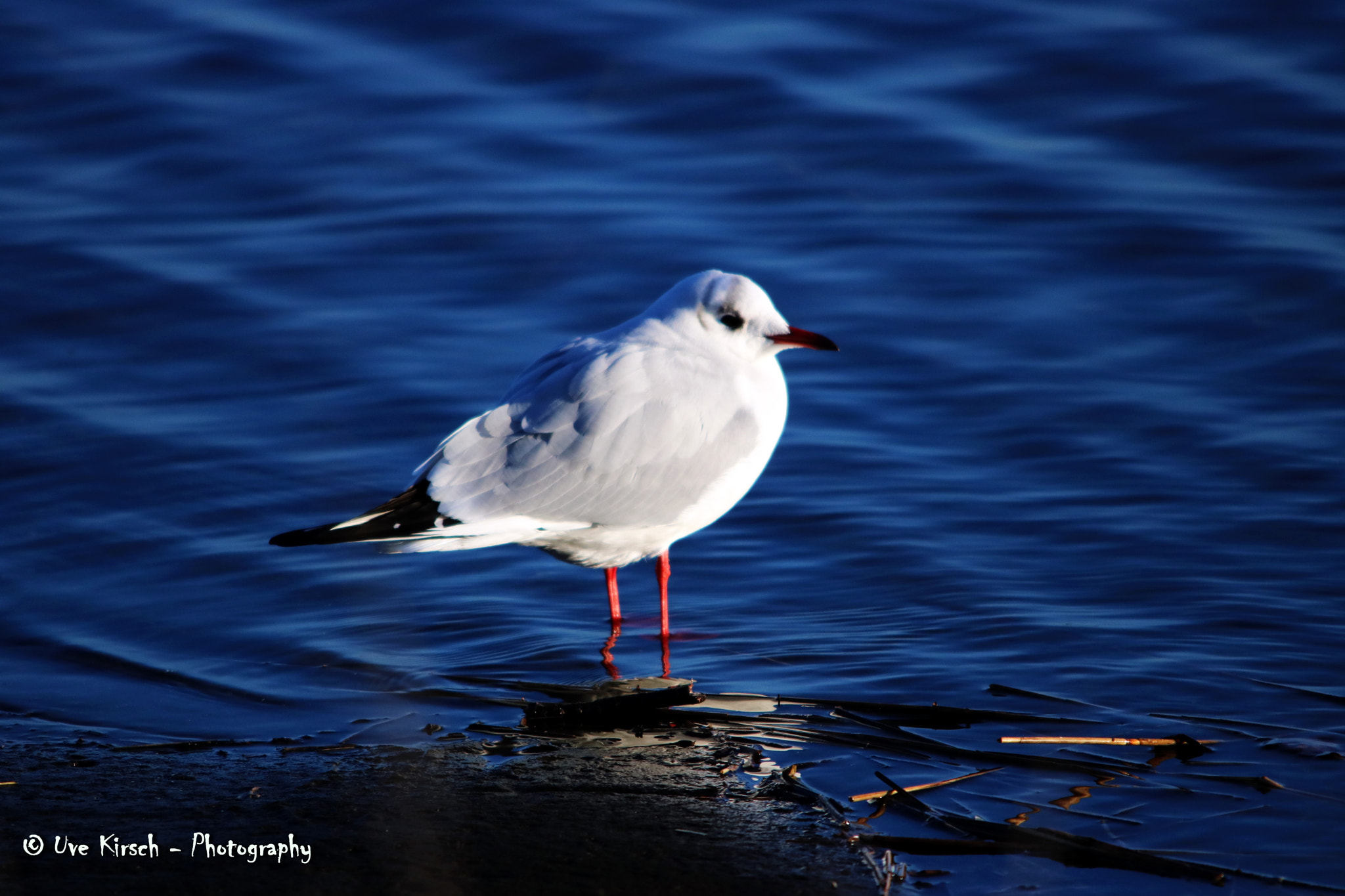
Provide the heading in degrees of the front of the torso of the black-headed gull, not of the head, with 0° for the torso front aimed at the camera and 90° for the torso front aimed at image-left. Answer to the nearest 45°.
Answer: approximately 270°

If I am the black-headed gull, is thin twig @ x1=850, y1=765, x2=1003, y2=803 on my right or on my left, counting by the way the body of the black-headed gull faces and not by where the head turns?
on my right

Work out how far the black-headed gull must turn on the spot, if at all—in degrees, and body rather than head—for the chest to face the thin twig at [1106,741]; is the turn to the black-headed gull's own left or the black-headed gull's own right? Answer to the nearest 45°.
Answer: approximately 45° to the black-headed gull's own right
